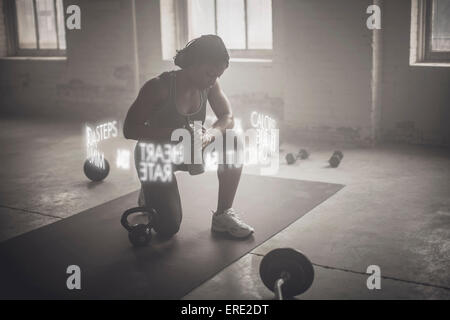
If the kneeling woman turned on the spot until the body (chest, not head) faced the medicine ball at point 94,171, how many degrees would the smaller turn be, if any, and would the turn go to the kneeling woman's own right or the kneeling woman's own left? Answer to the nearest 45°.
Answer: approximately 180°

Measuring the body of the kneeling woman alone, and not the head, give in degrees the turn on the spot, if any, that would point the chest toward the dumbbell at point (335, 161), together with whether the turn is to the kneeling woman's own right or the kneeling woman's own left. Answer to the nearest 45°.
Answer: approximately 90° to the kneeling woman's own left

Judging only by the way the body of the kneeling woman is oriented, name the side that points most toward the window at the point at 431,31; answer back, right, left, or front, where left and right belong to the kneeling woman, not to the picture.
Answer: left

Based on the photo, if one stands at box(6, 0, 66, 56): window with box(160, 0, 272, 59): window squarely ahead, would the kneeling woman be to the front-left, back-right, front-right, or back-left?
front-right

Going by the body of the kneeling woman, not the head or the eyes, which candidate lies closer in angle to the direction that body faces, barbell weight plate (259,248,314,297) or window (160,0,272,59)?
the barbell weight plate

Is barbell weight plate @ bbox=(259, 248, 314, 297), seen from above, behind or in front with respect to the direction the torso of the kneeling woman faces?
in front

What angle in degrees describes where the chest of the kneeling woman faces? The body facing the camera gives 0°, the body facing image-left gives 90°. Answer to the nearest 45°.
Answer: approximately 315°

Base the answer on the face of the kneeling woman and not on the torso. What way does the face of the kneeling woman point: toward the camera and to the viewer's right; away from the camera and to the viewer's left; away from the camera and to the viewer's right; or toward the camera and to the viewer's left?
toward the camera and to the viewer's right

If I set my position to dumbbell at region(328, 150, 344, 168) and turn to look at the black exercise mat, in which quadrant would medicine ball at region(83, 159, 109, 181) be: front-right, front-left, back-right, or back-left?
front-right

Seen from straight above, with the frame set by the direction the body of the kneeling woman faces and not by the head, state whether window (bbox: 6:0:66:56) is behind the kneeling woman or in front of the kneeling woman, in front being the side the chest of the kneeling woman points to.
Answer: behind

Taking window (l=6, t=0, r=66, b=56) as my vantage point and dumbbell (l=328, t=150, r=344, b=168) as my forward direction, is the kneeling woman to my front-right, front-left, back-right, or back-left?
front-right
